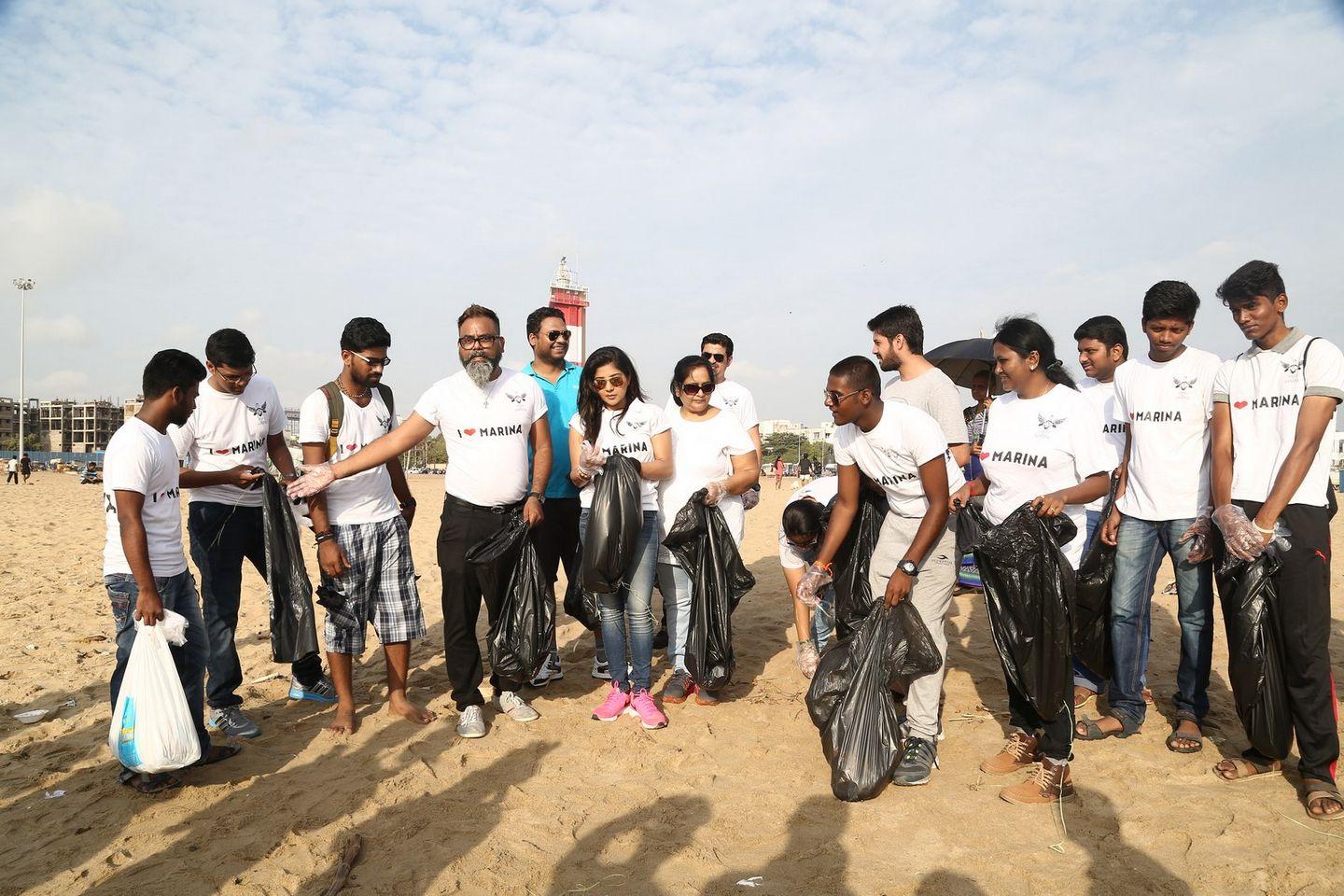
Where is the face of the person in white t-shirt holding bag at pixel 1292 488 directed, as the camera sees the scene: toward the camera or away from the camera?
toward the camera

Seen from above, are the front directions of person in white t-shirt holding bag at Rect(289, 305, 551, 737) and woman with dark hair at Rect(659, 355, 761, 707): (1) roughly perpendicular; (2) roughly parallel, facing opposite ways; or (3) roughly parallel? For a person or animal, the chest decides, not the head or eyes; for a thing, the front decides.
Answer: roughly parallel

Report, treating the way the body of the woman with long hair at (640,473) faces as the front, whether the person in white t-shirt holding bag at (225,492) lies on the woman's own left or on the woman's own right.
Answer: on the woman's own right

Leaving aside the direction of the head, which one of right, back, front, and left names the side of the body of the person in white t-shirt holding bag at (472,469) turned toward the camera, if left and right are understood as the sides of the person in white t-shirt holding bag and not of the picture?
front

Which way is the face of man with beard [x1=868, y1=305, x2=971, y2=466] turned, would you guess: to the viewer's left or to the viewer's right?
to the viewer's left

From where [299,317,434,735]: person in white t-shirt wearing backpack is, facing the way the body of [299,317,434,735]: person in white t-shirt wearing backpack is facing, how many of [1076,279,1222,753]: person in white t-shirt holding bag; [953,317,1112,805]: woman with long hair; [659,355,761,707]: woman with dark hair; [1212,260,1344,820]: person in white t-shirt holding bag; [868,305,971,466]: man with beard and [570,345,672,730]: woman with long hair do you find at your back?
0

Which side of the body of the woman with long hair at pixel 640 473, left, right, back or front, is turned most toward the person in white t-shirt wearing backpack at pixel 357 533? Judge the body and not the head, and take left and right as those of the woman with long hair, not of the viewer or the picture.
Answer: right

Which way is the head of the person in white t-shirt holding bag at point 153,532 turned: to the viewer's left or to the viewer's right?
to the viewer's right

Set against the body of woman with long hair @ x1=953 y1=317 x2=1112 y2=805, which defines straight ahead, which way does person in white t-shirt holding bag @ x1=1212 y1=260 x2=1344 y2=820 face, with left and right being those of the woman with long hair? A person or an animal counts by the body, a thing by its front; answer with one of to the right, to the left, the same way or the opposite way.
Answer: the same way

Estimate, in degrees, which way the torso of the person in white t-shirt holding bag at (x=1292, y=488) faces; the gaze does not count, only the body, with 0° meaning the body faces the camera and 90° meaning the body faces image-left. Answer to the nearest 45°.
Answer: approximately 45°

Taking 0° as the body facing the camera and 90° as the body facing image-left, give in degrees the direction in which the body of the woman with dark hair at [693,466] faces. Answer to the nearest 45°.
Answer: approximately 0°

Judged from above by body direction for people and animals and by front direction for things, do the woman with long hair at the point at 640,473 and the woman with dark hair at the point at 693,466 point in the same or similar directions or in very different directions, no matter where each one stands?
same or similar directions

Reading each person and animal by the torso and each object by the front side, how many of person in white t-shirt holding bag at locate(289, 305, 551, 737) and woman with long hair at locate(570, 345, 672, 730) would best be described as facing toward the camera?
2

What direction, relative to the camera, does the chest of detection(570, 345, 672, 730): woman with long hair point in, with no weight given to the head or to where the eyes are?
toward the camera

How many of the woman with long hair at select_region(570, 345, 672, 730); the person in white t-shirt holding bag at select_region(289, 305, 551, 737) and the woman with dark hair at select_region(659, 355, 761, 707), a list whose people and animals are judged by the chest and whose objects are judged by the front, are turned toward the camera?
3
